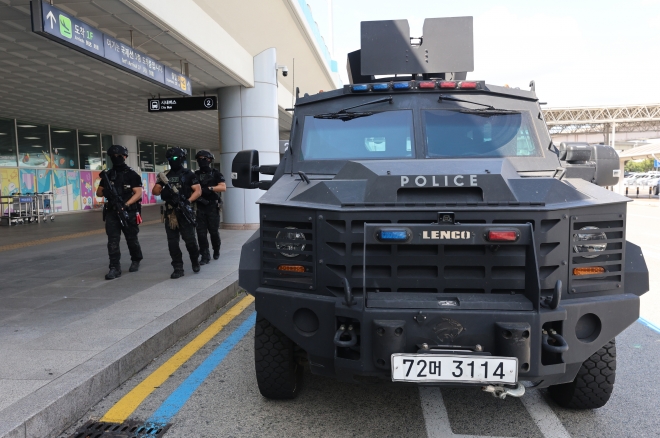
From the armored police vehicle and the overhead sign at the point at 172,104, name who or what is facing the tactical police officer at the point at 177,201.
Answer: the overhead sign

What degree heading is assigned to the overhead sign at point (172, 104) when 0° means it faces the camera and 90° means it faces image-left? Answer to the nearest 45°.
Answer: approximately 0°

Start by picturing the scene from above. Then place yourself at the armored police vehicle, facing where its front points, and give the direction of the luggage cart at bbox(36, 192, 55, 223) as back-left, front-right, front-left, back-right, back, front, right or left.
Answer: back-right

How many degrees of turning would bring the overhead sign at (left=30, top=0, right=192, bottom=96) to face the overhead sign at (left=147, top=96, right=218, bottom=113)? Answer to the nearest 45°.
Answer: approximately 135° to its left

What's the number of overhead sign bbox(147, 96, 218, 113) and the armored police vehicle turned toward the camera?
2

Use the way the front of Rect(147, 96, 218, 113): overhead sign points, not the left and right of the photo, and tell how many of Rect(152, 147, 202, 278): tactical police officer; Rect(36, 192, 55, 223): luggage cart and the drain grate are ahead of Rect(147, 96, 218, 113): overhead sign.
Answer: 2

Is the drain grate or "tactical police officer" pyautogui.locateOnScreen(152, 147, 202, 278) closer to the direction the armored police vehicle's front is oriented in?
the drain grate

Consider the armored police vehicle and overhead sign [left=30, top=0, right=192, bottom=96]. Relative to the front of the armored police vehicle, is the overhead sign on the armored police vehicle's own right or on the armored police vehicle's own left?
on the armored police vehicle's own right

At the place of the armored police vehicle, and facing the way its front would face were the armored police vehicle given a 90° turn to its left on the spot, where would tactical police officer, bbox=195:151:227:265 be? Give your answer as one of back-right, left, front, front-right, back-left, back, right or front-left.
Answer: back-left

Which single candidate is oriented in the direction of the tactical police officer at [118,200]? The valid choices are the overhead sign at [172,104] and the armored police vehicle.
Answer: the overhead sign

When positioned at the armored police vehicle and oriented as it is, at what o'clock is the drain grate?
The drain grate is roughly at 1 o'clock from the armored police vehicle.

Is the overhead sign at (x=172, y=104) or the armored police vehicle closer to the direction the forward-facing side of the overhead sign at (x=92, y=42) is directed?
the armored police vehicle
